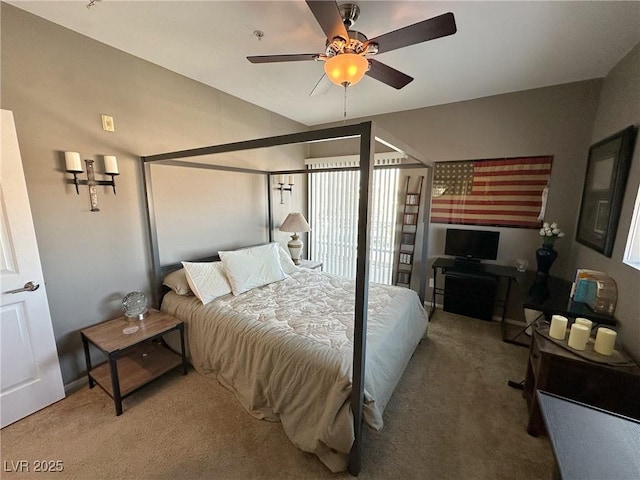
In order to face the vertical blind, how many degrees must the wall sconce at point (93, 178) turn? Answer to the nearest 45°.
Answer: approximately 45° to its left

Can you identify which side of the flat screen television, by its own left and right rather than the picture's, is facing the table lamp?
right

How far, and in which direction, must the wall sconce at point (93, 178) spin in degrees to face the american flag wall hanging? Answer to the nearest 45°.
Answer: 0° — it already faces it

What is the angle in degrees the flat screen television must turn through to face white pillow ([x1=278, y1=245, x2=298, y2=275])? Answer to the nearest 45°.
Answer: approximately 45° to its right

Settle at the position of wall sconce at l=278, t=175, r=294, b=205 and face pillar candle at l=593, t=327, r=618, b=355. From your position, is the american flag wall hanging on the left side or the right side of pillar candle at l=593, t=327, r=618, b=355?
left

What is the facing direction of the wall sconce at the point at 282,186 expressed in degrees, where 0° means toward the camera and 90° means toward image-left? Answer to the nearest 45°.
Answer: approximately 315°
